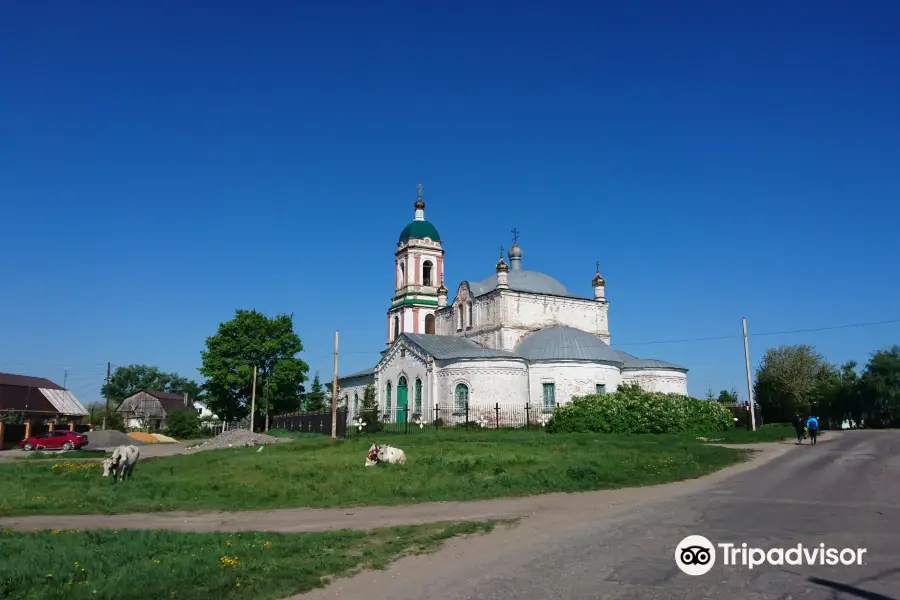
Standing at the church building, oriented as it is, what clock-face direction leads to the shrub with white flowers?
The shrub with white flowers is roughly at 6 o'clock from the church building.

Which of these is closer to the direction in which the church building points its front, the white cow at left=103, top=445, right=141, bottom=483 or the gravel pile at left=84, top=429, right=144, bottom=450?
the gravel pile

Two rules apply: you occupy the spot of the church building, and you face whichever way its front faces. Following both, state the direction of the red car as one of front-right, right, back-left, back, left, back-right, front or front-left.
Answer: front-left

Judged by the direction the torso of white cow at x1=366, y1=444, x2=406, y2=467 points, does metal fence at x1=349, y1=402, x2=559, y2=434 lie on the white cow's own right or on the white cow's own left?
on the white cow's own right

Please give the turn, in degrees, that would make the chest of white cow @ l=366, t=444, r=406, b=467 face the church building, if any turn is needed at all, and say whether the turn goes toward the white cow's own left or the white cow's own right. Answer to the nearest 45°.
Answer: approximately 90° to the white cow's own right

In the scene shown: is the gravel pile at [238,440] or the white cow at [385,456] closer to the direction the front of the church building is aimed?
the gravel pile

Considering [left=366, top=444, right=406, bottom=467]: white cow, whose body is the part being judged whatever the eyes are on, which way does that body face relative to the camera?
to the viewer's left

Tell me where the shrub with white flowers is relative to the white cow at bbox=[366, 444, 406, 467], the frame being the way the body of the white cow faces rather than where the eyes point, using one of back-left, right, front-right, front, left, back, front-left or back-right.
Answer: back-right
